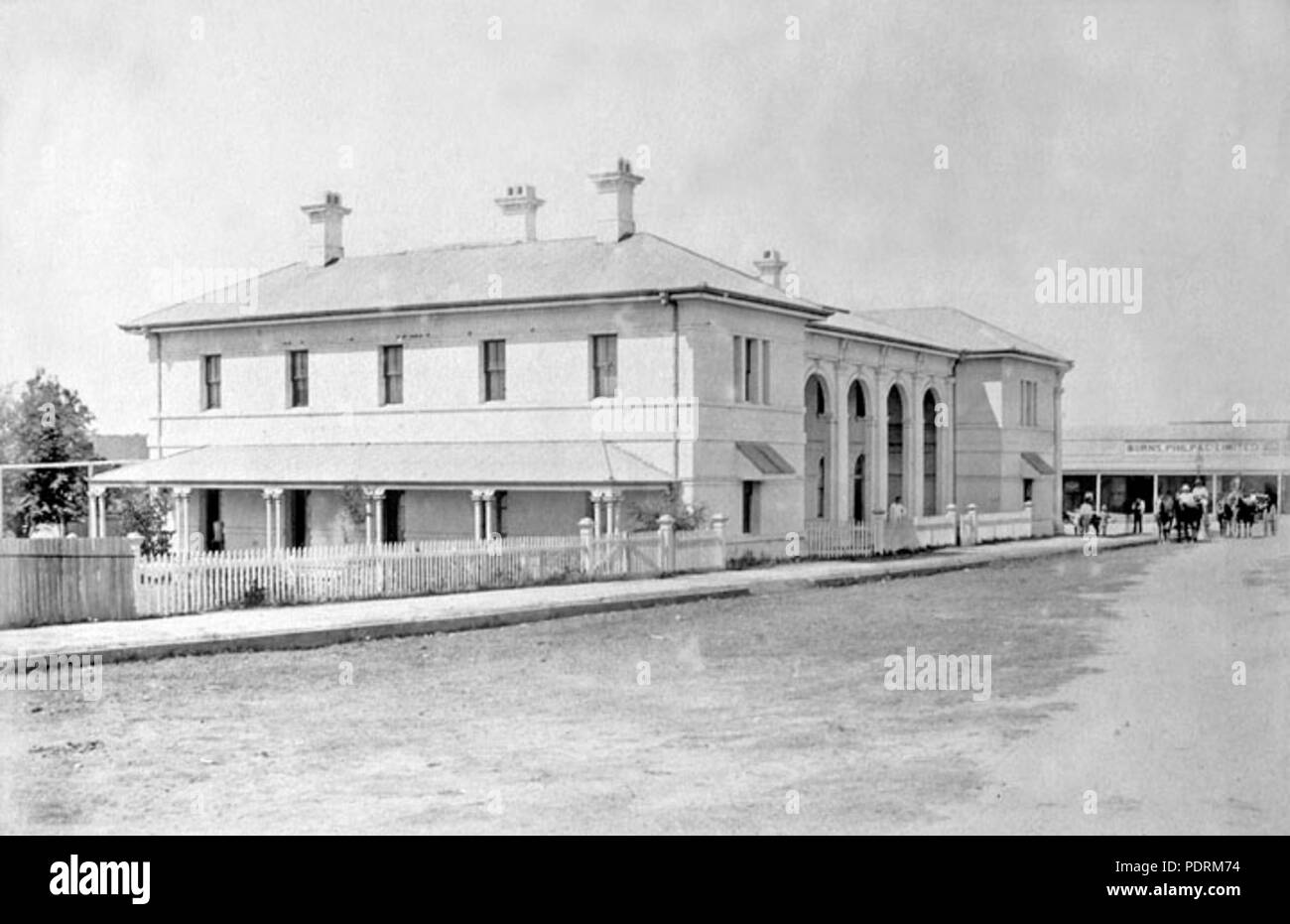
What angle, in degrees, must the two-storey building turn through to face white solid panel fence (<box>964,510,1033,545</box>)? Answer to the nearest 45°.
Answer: approximately 90° to its left

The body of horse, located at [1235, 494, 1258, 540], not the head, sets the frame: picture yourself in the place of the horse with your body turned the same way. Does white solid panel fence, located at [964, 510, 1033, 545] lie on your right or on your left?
on your right

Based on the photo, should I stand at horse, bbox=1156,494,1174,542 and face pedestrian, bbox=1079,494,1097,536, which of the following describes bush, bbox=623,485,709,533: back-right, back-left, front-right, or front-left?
front-left

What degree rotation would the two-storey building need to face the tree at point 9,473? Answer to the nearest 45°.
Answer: approximately 135° to its right

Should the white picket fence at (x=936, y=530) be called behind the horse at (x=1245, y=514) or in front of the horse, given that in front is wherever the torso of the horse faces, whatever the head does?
in front

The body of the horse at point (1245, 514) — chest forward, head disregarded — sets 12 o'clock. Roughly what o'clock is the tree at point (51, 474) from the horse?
The tree is roughly at 2 o'clock from the horse.

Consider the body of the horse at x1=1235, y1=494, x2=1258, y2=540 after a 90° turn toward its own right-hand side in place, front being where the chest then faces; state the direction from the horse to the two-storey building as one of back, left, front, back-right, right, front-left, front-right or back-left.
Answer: front-left

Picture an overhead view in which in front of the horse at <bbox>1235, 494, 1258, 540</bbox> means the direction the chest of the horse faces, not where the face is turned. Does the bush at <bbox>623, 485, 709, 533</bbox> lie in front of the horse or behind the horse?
in front

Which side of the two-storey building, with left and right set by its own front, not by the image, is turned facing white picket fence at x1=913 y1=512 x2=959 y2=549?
left

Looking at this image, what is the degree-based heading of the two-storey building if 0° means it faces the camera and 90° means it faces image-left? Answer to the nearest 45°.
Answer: approximately 315°

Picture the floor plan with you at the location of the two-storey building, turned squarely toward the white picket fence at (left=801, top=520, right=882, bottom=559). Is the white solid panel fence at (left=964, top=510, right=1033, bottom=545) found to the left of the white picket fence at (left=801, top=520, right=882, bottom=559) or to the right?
left

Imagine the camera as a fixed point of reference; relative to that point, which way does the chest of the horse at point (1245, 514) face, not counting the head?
toward the camera
